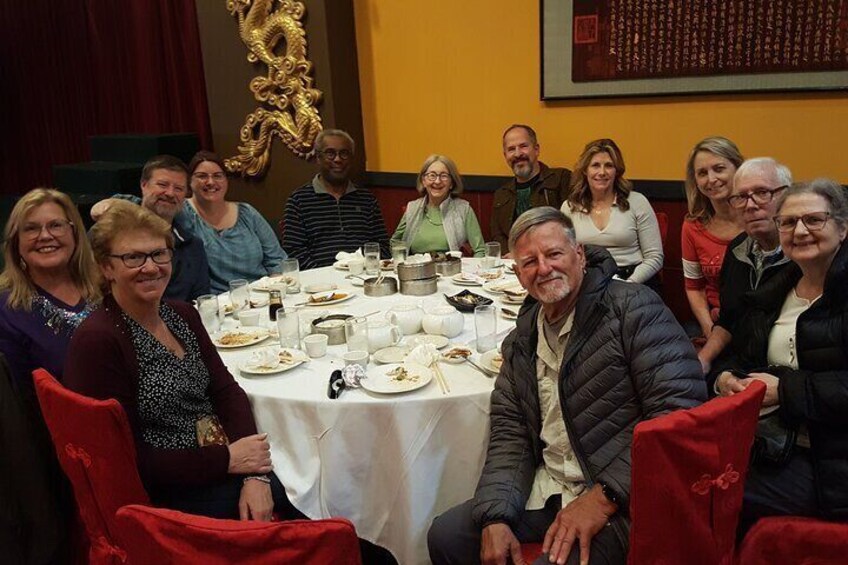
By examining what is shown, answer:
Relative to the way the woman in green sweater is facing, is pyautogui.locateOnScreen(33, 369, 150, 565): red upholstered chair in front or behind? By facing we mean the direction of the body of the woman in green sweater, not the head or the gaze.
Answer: in front

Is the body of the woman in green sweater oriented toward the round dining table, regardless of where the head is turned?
yes

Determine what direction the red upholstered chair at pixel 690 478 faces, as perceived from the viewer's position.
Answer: facing away from the viewer and to the left of the viewer

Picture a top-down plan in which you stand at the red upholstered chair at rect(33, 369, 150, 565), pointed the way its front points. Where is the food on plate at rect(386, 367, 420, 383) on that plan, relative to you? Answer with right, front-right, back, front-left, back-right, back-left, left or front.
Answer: front-right

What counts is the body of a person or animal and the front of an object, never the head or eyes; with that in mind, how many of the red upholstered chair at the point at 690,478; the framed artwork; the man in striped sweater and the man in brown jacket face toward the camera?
3

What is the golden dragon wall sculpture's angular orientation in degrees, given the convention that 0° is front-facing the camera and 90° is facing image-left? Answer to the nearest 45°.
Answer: approximately 0°

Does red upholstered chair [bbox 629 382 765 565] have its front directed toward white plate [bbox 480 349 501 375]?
yes

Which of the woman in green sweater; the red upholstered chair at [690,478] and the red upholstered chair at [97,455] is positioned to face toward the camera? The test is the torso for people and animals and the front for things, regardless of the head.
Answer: the woman in green sweater
